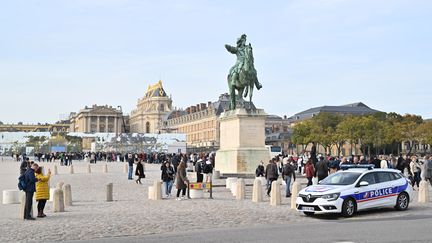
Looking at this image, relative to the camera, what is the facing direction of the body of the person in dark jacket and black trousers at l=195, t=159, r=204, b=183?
away from the camera

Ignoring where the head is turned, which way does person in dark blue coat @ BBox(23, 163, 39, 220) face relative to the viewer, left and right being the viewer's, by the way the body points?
facing to the right of the viewer

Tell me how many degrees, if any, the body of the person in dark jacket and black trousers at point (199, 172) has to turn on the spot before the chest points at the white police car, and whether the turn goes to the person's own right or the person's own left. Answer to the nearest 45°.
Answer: approximately 135° to the person's own right

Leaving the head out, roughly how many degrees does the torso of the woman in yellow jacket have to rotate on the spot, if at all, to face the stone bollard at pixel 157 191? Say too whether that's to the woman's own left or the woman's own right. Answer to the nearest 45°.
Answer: approximately 45° to the woman's own left

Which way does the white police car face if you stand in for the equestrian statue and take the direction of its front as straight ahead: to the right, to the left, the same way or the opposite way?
to the right

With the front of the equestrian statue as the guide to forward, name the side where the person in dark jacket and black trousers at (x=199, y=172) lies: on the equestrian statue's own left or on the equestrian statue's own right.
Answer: on the equestrian statue's own right

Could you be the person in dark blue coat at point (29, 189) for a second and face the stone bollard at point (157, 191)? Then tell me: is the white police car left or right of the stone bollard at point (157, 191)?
right

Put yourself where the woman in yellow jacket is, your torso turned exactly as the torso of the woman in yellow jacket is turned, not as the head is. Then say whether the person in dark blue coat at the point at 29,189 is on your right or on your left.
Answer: on your right

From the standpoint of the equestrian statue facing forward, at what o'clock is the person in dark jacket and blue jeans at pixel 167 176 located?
The person in dark jacket and blue jeans is roughly at 2 o'clock from the equestrian statue.

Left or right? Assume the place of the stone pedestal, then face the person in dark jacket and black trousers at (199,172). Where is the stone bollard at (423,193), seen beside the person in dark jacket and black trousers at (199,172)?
left

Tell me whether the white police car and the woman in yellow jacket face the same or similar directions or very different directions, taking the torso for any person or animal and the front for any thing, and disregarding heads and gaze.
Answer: very different directions

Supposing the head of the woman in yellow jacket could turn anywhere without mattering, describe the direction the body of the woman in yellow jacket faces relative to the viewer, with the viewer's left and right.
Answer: facing to the right of the viewer
